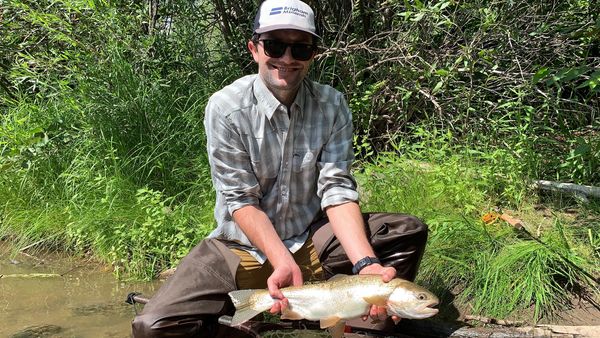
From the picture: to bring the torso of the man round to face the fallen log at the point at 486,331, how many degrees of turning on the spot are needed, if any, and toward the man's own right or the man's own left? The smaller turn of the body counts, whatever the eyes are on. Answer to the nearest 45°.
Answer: approximately 90° to the man's own left

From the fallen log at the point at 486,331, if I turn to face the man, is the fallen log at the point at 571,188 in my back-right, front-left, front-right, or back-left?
back-right

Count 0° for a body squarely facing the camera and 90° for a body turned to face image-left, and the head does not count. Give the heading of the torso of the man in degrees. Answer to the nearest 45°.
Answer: approximately 0°

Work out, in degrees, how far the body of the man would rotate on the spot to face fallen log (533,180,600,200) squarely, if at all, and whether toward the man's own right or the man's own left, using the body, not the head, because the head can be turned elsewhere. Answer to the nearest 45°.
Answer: approximately 135° to the man's own left
